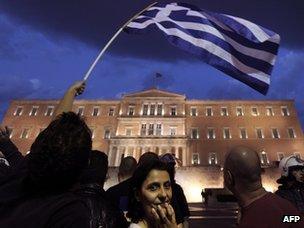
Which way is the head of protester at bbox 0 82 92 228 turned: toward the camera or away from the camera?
away from the camera

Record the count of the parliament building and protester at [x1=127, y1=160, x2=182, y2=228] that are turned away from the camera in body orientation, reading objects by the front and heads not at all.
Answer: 0

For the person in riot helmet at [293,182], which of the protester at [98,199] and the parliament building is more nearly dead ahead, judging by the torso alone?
the protester

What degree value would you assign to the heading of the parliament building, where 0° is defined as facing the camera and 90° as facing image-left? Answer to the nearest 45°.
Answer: approximately 0°

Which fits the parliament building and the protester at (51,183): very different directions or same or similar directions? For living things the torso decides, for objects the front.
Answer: very different directions

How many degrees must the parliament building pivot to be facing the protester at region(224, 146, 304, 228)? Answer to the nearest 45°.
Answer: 0° — it already faces them

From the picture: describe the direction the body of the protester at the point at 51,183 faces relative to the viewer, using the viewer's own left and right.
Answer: facing away from the viewer
